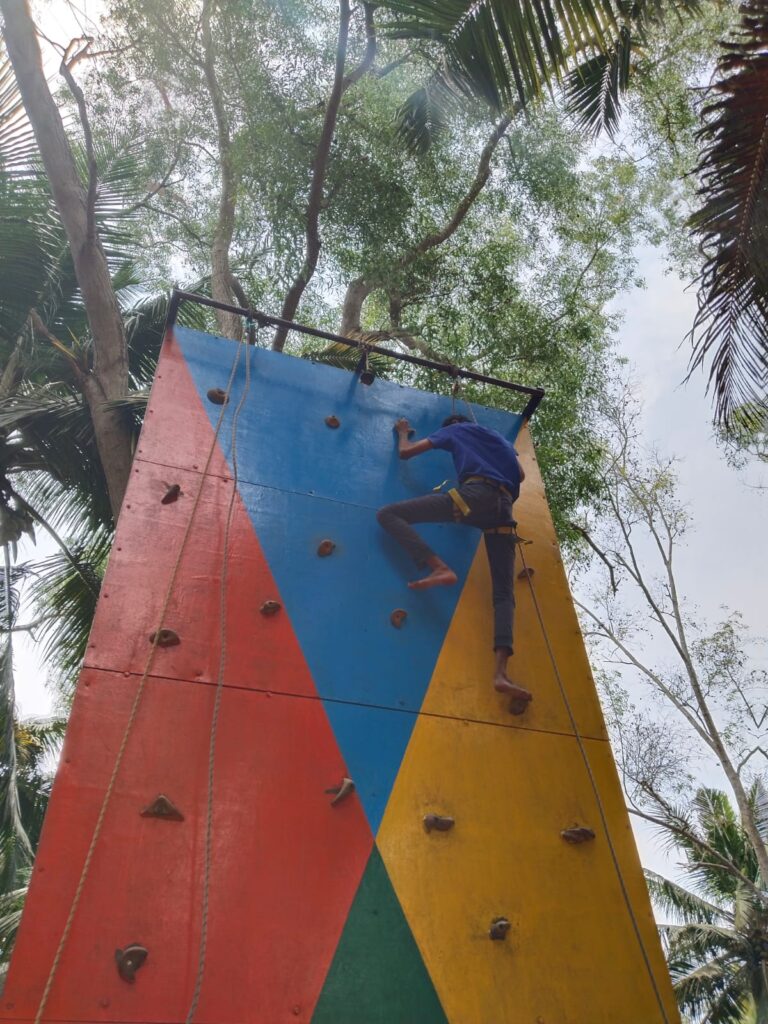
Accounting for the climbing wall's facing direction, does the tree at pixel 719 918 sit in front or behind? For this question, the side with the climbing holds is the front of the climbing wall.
behind

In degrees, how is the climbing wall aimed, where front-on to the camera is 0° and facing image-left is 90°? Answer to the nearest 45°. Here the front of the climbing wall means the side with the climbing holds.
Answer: approximately 0°
